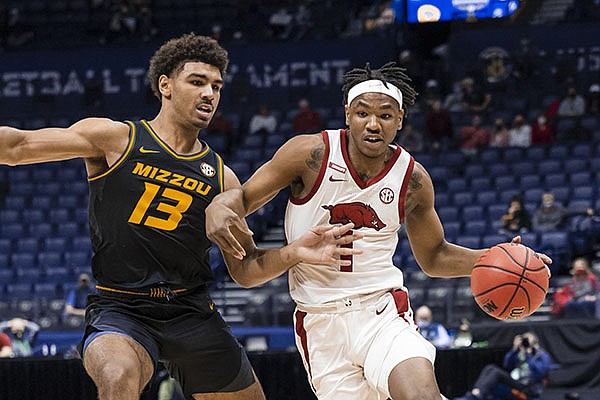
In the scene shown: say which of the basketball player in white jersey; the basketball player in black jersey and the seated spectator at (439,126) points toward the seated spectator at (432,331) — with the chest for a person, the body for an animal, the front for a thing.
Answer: the seated spectator at (439,126)

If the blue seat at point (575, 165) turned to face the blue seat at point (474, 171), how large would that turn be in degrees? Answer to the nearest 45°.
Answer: approximately 45° to its right

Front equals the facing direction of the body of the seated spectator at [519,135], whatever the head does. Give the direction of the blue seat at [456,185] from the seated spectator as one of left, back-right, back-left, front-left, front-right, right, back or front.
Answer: front-right

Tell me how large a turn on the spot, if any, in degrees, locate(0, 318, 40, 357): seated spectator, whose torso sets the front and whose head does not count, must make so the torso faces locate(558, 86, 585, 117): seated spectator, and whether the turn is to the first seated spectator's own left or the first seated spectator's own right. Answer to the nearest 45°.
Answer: approximately 90° to the first seated spectator's own left

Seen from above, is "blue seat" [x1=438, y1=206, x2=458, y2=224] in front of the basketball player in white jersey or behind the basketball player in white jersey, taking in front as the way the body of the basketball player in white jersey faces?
behind
